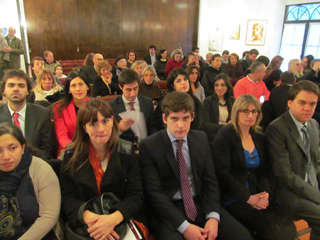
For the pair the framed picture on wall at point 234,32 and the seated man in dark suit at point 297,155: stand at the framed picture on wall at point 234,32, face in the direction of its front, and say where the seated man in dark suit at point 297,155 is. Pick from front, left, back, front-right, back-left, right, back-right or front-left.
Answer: front

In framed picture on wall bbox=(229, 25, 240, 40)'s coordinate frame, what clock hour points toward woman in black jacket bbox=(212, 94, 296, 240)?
The woman in black jacket is roughly at 12 o'clock from the framed picture on wall.

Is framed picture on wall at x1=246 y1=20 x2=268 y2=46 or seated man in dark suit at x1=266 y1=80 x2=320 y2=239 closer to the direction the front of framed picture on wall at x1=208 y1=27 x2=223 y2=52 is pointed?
the seated man in dark suit

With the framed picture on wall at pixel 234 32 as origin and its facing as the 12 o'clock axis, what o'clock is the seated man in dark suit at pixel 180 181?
The seated man in dark suit is roughly at 12 o'clock from the framed picture on wall.

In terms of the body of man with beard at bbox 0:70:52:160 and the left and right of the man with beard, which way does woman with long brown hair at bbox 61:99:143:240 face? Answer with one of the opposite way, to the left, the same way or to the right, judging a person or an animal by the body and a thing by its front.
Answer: the same way

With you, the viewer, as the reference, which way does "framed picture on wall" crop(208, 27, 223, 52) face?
facing the viewer

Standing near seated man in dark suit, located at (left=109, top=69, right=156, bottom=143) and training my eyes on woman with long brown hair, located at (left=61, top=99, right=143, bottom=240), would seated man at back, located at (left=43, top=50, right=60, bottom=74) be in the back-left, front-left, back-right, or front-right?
back-right

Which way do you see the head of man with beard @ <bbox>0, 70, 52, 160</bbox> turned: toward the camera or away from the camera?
toward the camera

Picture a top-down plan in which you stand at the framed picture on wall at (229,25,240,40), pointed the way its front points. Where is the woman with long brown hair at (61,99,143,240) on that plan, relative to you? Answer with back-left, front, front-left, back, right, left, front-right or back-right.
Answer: front

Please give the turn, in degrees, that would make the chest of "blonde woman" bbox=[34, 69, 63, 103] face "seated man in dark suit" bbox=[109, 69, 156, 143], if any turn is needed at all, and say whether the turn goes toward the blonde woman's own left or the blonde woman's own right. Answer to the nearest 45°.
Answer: approximately 45° to the blonde woman's own left

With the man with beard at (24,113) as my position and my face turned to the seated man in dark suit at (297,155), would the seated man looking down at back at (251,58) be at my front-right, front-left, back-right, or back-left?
front-left

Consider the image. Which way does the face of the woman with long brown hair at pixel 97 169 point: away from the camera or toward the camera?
toward the camera

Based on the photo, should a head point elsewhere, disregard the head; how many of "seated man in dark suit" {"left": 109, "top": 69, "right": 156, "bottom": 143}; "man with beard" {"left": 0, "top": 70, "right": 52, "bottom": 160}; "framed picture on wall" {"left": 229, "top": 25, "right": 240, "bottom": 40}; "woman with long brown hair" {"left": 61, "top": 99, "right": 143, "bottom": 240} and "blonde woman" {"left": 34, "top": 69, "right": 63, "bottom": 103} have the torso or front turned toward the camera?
5

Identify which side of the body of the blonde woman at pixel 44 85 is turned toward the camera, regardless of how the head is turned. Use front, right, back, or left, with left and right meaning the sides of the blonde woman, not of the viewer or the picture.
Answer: front

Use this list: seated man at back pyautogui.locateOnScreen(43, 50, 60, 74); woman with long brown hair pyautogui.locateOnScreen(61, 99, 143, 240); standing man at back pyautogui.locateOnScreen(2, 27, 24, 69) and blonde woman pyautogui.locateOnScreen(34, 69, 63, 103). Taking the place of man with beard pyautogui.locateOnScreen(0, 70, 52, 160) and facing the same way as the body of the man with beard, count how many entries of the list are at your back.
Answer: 3

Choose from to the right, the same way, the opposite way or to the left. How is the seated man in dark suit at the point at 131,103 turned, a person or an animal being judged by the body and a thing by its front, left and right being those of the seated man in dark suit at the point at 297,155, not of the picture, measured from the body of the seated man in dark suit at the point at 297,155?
the same way

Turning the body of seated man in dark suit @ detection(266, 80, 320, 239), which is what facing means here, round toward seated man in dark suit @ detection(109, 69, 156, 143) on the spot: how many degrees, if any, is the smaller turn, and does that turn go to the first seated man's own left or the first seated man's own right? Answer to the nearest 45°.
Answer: approximately 135° to the first seated man's own right

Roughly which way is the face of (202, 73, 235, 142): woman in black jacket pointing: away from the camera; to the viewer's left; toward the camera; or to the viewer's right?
toward the camera

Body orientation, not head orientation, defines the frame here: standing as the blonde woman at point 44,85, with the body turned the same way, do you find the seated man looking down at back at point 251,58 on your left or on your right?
on your left

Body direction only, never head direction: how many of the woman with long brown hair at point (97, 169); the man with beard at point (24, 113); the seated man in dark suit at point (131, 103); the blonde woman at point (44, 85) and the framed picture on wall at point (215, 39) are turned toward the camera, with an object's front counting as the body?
5
